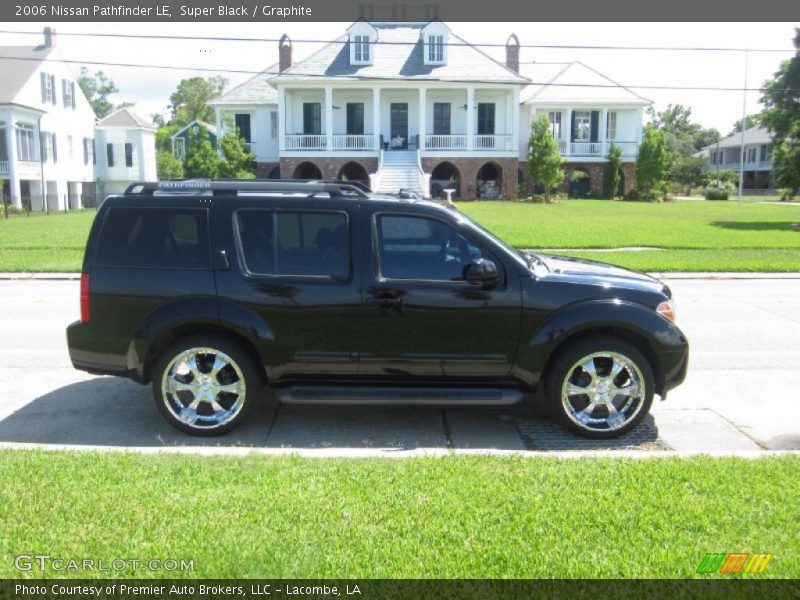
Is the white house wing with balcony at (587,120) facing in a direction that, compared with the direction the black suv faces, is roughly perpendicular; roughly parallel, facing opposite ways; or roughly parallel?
roughly perpendicular

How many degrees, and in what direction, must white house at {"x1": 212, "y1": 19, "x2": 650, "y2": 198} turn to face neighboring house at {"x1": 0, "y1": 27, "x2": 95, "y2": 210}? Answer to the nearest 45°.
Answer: approximately 90° to its right

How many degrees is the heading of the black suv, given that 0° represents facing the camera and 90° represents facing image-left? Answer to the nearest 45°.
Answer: approximately 270°

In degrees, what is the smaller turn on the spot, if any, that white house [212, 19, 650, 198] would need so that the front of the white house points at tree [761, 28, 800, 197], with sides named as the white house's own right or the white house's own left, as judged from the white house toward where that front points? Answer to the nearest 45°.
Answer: approximately 45° to the white house's own left

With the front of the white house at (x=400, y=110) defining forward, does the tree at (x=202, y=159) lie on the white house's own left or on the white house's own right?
on the white house's own right

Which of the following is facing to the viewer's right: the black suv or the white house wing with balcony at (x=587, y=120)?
the black suv

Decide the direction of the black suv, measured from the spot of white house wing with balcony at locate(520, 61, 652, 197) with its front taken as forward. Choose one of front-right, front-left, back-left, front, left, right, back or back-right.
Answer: front

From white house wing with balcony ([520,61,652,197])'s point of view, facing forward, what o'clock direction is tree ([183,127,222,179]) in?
The tree is roughly at 2 o'clock from the white house wing with balcony.

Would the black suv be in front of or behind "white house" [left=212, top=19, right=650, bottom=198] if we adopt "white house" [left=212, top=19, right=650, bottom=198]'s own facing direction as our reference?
in front

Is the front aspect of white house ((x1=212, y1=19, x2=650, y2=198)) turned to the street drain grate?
yes

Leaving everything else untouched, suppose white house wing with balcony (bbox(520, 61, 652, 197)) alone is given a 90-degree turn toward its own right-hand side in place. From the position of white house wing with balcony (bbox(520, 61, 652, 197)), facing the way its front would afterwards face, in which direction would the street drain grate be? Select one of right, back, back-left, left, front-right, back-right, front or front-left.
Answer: left

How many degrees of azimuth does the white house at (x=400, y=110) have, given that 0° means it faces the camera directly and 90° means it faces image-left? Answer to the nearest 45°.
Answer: approximately 0°

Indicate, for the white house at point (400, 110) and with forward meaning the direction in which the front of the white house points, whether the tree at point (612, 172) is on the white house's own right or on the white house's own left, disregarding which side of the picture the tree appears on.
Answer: on the white house's own left

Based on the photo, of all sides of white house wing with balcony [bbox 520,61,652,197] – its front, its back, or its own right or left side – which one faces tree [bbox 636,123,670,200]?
left

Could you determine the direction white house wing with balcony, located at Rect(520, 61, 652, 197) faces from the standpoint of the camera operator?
facing the viewer

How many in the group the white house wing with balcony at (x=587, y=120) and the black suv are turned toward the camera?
1
